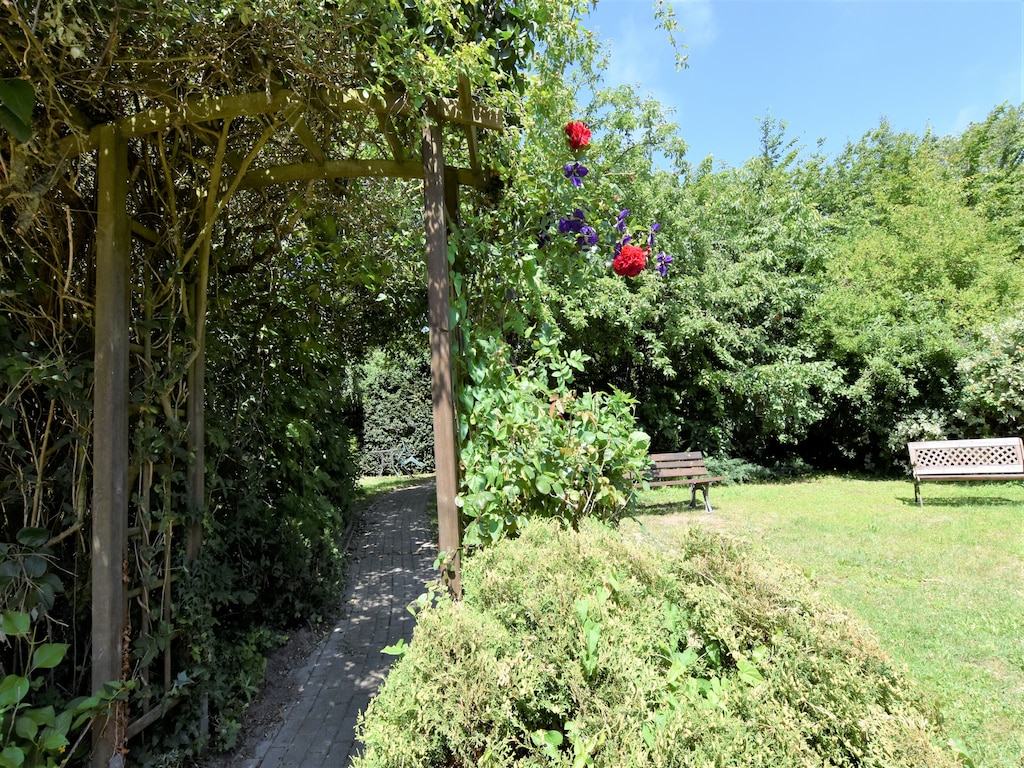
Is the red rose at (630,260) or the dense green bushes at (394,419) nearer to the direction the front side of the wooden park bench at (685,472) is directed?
the red rose

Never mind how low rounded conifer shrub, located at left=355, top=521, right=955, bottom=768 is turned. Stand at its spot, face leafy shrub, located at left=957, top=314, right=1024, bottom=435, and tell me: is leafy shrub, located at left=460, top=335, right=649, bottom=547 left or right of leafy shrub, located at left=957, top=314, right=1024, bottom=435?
left

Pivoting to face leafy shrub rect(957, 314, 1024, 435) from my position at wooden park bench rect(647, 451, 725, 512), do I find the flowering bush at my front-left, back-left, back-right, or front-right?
back-right

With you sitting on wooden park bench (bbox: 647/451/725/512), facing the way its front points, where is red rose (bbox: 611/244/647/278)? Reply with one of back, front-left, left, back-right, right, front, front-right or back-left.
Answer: front-right

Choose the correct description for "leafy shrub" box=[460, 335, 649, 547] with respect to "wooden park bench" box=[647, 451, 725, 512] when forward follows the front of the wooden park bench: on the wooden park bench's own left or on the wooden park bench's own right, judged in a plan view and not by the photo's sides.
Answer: on the wooden park bench's own right
